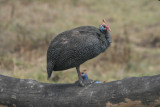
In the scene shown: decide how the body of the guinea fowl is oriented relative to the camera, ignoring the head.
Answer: to the viewer's right
